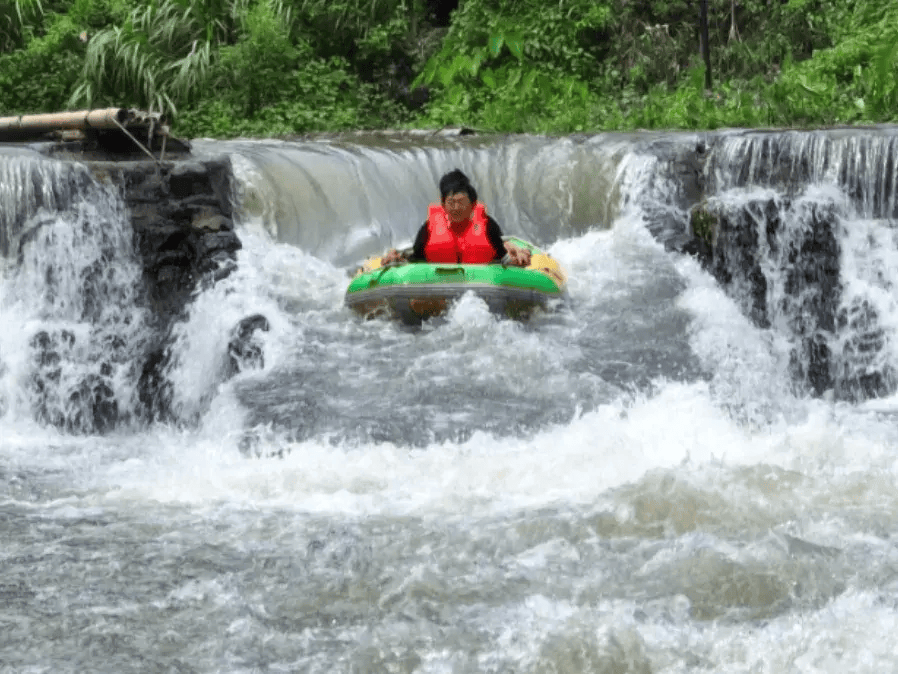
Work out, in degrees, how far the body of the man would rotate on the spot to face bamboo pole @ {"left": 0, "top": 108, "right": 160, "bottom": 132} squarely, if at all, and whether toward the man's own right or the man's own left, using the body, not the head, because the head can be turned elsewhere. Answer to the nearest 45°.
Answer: approximately 90° to the man's own right

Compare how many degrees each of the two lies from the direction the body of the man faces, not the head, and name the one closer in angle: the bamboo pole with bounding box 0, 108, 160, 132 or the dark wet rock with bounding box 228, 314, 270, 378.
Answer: the dark wet rock

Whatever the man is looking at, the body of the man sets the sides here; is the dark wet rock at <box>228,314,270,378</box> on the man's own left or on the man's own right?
on the man's own right

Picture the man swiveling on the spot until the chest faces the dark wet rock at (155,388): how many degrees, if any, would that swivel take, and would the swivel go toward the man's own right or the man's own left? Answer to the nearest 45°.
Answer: approximately 90° to the man's own right

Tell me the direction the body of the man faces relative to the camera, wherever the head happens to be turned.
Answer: toward the camera

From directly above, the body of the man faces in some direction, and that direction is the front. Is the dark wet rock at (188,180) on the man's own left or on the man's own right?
on the man's own right
